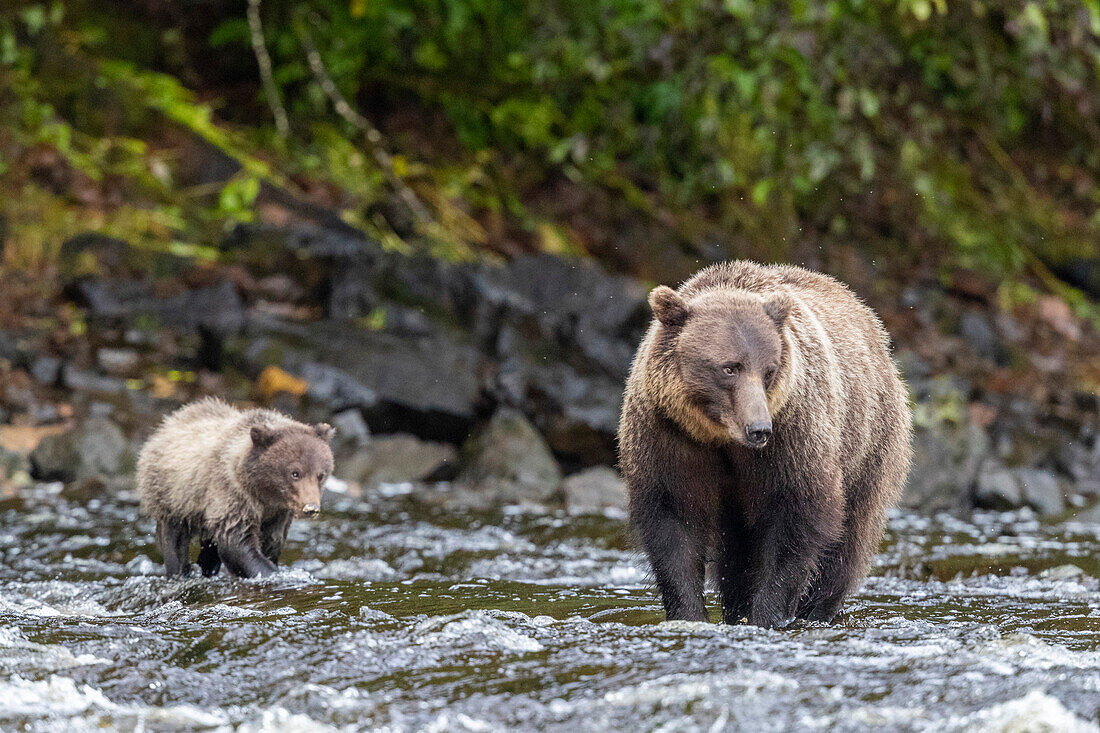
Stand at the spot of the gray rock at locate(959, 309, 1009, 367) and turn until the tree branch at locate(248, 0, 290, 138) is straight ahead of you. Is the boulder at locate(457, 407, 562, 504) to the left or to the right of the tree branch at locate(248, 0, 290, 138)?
left

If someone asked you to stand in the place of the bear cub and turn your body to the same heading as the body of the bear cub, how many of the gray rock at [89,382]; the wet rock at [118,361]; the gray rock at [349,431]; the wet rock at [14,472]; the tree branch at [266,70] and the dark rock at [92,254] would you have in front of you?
0

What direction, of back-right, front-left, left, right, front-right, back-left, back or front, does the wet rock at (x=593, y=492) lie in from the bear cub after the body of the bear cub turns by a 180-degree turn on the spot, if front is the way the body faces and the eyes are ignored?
right

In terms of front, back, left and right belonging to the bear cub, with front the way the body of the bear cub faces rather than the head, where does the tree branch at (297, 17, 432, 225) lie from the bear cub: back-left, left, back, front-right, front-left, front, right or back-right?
back-left

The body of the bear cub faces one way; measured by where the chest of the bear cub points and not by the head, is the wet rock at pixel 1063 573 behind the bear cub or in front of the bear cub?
in front

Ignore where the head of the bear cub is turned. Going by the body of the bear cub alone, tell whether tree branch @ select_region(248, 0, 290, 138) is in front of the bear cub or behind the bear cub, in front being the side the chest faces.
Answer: behind

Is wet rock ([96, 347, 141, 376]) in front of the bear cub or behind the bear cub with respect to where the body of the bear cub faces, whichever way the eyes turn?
behind

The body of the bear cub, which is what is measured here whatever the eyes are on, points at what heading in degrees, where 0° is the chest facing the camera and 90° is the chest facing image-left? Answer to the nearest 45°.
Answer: approximately 315°

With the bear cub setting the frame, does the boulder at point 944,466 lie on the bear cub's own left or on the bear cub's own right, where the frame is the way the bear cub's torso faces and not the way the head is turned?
on the bear cub's own left

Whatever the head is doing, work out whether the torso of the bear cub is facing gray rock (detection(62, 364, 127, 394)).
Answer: no

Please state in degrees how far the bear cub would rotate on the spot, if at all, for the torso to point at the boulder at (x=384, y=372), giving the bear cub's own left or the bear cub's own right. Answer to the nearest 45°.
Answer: approximately 135° to the bear cub's own left

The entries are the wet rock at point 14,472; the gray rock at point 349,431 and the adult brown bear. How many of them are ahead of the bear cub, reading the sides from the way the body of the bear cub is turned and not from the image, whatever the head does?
1

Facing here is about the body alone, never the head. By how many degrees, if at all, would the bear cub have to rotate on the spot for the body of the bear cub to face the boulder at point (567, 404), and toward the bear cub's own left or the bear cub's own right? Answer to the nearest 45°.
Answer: approximately 90° to the bear cub's own left

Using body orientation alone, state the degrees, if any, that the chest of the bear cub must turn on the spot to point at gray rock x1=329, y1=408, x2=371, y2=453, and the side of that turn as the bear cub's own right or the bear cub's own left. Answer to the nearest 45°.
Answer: approximately 135° to the bear cub's own left

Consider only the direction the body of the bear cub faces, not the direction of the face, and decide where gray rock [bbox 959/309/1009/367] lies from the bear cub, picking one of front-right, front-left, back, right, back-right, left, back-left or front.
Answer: left

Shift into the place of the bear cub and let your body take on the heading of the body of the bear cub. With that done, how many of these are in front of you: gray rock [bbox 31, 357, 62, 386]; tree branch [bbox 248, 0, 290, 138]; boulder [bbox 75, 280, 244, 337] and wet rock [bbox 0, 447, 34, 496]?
0

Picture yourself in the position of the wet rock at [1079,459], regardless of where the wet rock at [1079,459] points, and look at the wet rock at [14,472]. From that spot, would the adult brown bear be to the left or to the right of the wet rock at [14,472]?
left

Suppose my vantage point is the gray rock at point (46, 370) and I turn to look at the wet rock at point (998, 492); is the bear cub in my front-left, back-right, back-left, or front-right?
front-right

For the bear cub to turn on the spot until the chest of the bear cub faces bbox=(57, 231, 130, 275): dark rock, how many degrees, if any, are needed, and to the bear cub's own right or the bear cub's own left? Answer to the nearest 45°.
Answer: approximately 135° to the bear cub's own left
